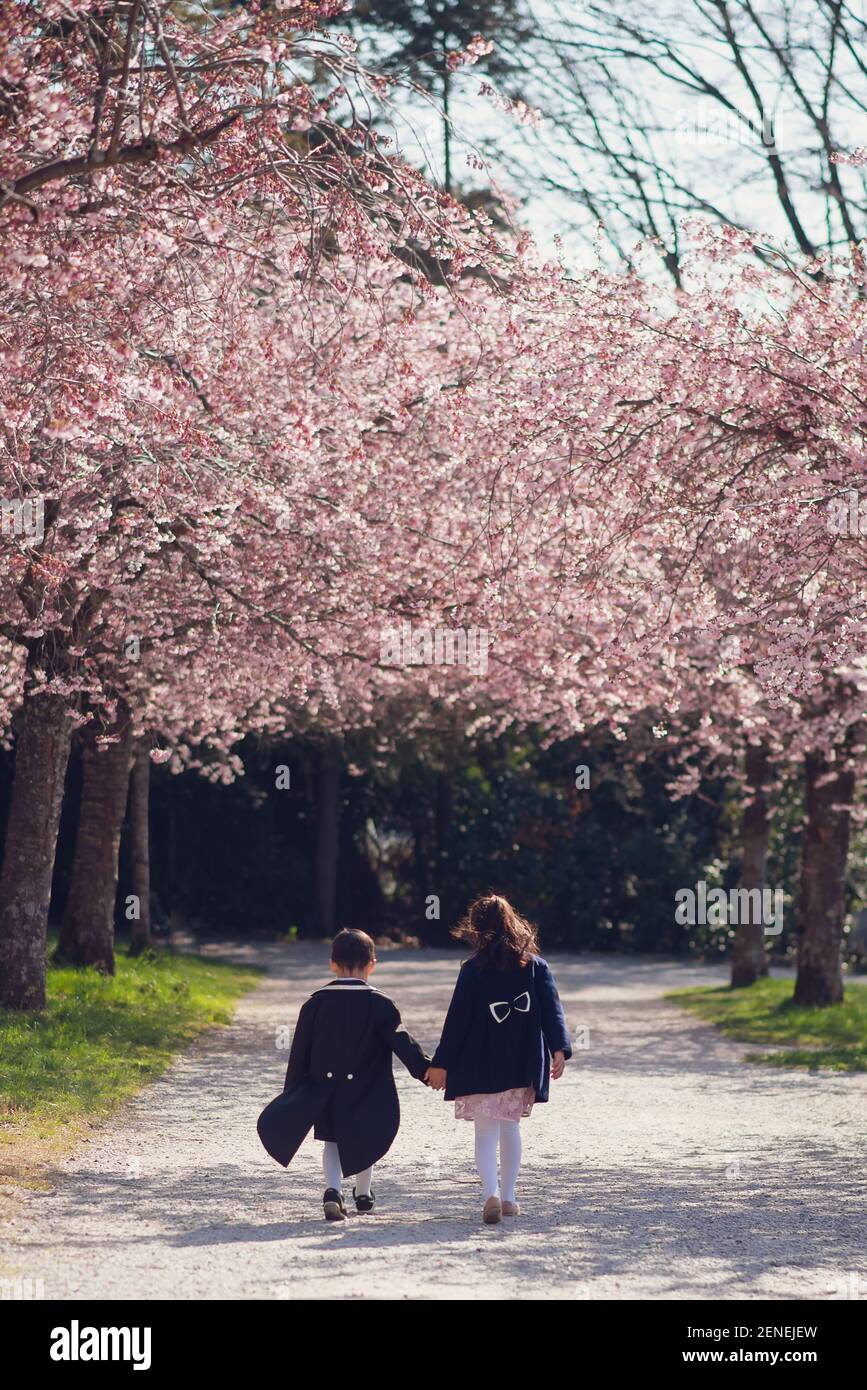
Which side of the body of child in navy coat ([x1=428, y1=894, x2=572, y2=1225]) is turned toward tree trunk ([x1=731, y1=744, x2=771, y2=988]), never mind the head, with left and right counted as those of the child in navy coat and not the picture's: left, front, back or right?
front

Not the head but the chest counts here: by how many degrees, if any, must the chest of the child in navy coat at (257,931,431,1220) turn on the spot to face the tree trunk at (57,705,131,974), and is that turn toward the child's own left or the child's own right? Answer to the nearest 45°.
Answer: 0° — they already face it

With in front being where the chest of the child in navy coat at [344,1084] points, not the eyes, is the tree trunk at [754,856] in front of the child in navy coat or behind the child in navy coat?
in front

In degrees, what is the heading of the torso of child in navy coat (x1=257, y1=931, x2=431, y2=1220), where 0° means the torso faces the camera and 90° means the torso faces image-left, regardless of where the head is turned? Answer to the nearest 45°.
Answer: approximately 180°

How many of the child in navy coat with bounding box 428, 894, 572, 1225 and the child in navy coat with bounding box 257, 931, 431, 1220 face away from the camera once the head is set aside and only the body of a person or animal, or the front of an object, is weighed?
2

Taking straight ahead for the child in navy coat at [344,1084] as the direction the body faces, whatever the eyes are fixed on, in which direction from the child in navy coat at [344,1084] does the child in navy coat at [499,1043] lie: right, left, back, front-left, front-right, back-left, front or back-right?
right

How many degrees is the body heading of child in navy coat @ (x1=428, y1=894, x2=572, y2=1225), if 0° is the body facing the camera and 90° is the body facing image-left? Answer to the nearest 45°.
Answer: approximately 180°

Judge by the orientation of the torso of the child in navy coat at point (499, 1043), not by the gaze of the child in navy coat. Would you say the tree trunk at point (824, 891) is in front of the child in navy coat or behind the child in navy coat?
in front

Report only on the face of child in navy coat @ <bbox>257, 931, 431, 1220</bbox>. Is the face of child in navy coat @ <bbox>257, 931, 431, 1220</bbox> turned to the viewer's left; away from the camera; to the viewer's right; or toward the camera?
away from the camera

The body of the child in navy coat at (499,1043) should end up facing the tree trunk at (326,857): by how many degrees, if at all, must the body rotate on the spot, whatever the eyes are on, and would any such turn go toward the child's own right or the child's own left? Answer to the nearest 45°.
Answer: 0° — they already face it

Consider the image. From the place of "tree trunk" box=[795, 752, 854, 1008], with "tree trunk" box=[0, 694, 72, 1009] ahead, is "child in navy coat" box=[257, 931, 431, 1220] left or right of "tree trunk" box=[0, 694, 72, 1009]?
left

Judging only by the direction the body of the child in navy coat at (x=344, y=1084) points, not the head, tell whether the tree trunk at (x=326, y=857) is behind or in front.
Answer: in front

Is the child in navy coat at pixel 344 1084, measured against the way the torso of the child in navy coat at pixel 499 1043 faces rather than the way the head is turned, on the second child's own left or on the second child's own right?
on the second child's own left
